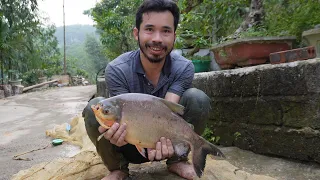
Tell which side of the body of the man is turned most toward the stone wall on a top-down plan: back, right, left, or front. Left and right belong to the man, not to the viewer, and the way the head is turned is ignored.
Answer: left

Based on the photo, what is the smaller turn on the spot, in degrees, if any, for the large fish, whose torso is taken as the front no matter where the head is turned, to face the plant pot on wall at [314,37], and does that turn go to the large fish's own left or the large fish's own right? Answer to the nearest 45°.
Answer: approximately 135° to the large fish's own right

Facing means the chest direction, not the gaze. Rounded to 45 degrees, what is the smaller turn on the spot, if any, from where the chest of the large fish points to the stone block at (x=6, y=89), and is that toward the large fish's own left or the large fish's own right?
approximately 45° to the large fish's own right

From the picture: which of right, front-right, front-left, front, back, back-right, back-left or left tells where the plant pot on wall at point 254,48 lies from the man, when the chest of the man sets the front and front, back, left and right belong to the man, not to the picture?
back-left

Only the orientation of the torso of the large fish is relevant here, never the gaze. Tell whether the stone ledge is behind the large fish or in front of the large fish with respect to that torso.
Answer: behind

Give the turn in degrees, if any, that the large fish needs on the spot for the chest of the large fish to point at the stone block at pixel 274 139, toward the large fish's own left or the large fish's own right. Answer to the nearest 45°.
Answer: approximately 135° to the large fish's own right

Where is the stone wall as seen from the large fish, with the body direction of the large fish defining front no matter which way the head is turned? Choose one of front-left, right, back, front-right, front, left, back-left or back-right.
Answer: back-right

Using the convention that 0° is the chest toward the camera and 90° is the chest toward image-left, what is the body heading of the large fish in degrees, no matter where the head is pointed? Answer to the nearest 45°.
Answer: approximately 90°

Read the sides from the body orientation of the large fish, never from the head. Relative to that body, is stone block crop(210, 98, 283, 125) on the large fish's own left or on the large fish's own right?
on the large fish's own right

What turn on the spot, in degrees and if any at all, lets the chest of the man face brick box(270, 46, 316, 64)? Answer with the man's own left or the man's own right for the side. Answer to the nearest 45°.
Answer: approximately 90° to the man's own left
